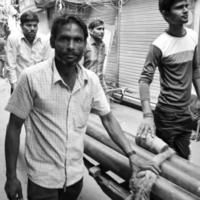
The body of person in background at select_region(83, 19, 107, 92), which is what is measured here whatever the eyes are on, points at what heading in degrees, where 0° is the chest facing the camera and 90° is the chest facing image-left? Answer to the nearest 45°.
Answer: approximately 315°

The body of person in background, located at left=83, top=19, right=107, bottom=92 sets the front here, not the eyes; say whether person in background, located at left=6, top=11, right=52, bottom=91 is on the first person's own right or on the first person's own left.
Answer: on the first person's own right

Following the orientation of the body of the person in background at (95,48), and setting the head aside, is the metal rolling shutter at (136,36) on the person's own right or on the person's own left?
on the person's own left

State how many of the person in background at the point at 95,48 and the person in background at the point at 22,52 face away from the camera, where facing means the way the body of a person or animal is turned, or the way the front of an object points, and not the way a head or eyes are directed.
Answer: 0

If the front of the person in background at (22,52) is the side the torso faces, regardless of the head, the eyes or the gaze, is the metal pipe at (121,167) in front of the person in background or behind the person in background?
in front

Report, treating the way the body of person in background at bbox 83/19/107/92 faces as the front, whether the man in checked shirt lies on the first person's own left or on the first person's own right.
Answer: on the first person's own right

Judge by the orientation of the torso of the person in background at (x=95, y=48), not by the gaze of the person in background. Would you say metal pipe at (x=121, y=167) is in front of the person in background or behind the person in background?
in front

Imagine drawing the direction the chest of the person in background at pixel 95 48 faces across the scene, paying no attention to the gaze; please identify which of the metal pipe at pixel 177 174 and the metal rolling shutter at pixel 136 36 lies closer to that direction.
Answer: the metal pipe

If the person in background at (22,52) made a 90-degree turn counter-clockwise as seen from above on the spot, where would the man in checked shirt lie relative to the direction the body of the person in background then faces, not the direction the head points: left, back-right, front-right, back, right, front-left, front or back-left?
right

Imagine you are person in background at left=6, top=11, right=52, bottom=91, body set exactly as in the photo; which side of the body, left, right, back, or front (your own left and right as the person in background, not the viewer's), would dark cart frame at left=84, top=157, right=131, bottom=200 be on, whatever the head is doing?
front
